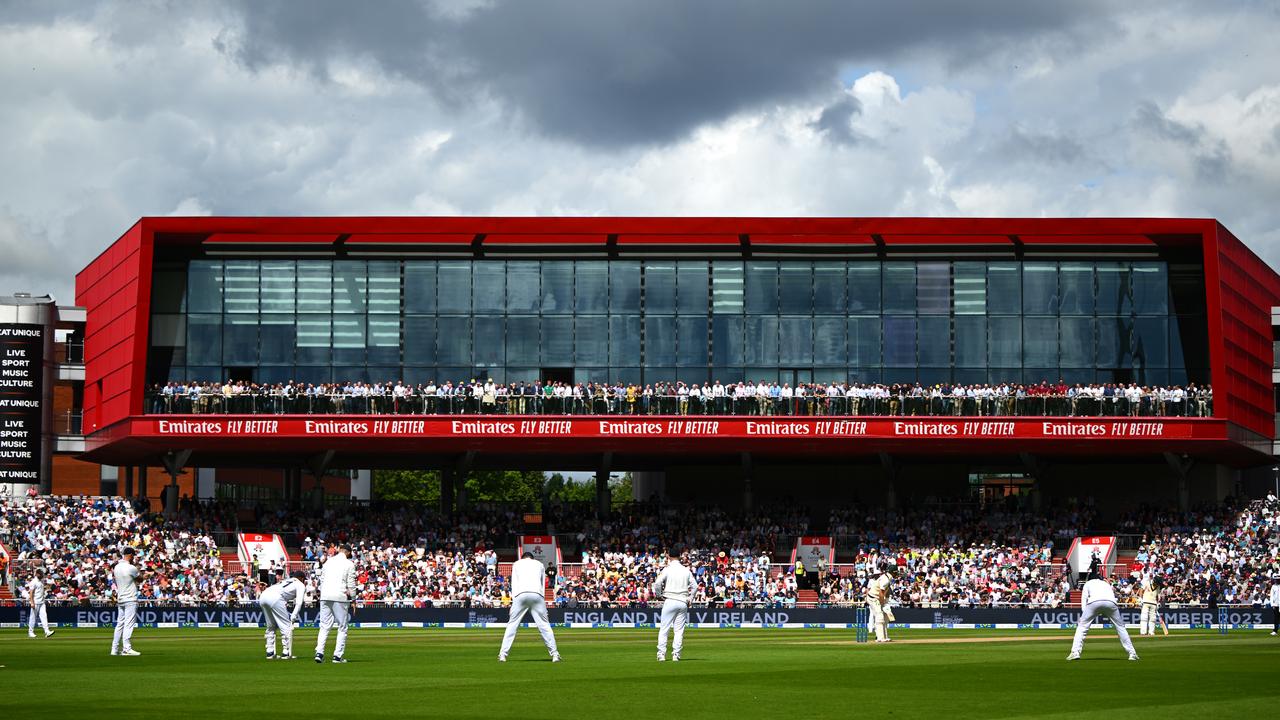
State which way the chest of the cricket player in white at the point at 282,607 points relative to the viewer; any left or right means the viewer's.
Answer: facing away from the viewer and to the right of the viewer

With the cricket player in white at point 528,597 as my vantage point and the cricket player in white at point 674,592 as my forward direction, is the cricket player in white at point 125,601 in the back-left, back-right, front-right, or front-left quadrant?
back-left

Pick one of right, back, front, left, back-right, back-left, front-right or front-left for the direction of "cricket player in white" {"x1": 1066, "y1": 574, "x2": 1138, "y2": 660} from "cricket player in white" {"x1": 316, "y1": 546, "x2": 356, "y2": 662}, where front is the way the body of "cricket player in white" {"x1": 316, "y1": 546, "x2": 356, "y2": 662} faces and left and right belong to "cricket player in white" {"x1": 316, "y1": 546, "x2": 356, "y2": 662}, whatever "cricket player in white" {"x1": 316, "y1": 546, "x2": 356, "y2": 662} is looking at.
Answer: front-right

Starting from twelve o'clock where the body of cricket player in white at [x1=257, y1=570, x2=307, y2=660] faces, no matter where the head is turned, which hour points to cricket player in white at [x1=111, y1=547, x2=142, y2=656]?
cricket player in white at [x1=111, y1=547, x2=142, y2=656] is roughly at 9 o'clock from cricket player in white at [x1=257, y1=570, x2=307, y2=660].

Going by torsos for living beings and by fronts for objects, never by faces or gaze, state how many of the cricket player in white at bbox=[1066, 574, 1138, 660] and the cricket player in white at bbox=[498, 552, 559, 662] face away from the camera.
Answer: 2

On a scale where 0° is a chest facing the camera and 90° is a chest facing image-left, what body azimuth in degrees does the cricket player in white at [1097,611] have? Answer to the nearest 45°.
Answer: approximately 180°

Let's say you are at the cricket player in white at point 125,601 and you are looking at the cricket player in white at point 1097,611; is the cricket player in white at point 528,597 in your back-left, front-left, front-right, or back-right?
front-right

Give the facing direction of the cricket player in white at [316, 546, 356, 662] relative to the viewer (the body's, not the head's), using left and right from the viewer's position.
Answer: facing away from the viewer and to the right of the viewer

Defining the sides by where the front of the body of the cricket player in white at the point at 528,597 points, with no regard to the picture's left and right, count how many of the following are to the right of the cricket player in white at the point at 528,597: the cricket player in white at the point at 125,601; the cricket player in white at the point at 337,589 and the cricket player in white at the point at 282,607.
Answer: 0

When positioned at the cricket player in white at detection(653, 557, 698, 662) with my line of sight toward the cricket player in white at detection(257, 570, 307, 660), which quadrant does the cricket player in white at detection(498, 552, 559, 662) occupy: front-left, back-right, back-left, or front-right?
front-left

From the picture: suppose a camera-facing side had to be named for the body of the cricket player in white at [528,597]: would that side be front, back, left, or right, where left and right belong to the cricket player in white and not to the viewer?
back

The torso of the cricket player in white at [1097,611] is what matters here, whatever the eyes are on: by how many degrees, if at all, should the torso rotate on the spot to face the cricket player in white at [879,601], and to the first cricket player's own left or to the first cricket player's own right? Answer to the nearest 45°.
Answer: approximately 45° to the first cricket player's own left

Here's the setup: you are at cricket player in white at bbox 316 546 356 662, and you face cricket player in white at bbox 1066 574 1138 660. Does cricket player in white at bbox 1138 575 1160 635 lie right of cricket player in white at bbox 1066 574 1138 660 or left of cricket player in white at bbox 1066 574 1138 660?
left
